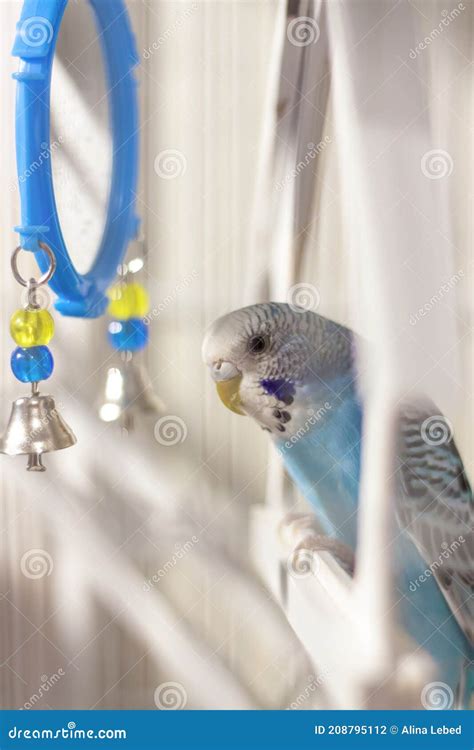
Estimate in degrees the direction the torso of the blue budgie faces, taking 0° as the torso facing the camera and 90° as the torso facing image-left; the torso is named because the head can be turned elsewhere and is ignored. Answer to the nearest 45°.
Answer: approximately 90°
